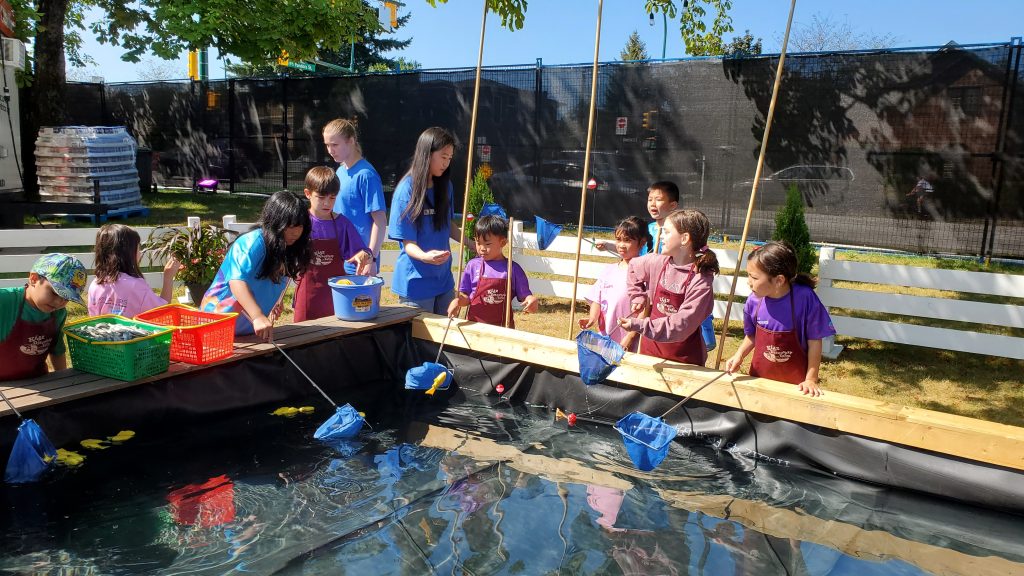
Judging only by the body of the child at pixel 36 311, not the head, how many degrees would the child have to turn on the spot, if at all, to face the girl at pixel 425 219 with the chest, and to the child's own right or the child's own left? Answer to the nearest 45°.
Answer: approximately 45° to the child's own left

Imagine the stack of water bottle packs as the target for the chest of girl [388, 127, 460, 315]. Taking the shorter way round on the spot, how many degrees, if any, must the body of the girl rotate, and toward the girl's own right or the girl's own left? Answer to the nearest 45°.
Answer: approximately 180°

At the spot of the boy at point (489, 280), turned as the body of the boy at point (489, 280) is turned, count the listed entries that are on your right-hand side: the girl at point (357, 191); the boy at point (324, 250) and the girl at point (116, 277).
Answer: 3

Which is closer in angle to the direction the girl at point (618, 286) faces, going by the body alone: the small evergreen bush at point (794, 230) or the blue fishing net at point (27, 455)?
the blue fishing net

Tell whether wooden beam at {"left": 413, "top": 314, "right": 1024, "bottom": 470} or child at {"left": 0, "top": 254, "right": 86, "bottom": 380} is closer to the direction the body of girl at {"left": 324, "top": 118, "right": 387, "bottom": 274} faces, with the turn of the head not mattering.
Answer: the child

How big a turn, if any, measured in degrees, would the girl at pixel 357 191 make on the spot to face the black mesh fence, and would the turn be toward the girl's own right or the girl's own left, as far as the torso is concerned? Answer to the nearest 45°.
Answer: approximately 180°

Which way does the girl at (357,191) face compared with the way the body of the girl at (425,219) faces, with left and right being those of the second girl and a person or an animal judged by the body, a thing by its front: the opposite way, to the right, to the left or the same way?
to the right

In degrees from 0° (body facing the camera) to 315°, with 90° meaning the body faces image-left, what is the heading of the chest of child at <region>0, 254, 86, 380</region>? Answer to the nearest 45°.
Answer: approximately 315°

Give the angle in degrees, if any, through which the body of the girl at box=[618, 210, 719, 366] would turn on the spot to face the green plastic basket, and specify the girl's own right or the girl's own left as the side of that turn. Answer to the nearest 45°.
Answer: approximately 45° to the girl's own right
